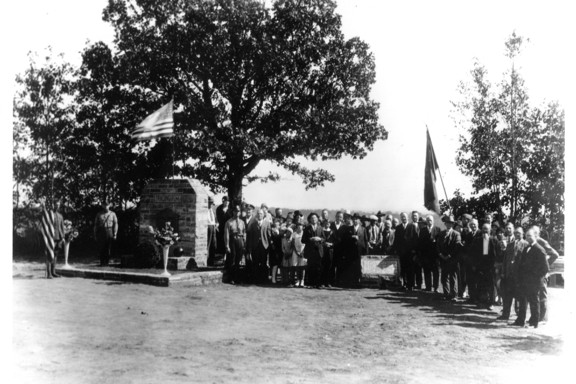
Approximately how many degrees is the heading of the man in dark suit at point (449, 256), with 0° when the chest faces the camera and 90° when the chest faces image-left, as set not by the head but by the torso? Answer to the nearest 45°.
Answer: approximately 45°

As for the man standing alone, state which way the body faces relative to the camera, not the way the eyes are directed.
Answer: toward the camera

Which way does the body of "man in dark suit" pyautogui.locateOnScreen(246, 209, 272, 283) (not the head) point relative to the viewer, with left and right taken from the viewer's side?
facing the viewer

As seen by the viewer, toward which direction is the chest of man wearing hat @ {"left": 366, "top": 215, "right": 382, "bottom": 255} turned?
toward the camera

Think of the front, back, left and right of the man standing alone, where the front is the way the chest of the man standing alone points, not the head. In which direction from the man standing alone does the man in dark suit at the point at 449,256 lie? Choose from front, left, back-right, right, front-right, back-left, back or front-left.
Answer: front-left

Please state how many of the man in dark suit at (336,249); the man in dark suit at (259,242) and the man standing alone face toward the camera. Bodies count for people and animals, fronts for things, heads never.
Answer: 3
